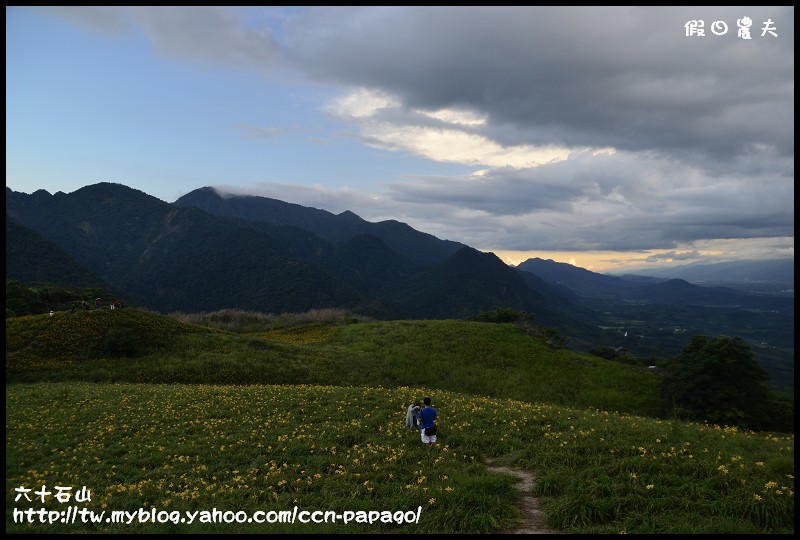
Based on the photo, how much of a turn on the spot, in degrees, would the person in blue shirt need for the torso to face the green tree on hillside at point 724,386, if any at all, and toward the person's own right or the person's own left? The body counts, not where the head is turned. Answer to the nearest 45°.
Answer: approximately 45° to the person's own right

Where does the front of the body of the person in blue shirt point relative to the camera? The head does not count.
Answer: away from the camera
